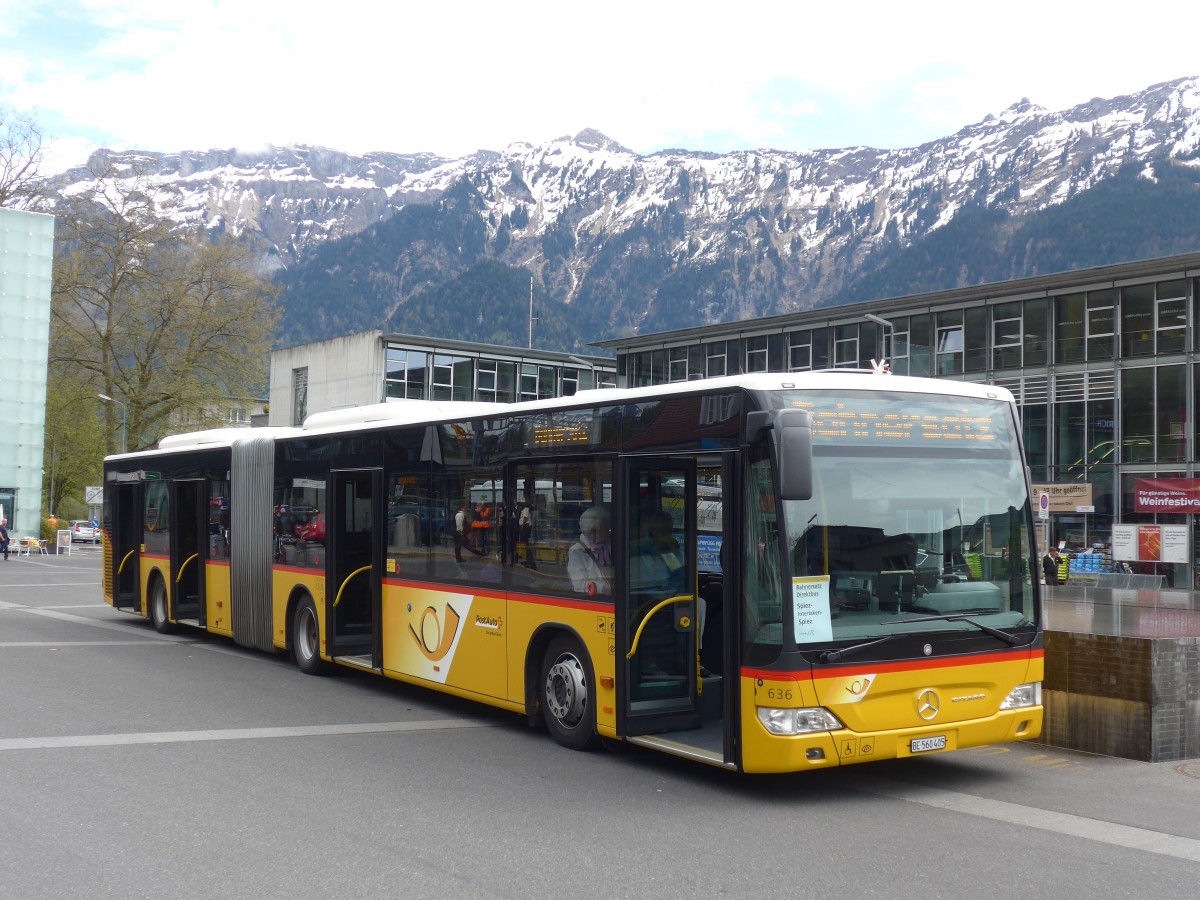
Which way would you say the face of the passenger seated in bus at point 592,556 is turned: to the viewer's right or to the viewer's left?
to the viewer's right

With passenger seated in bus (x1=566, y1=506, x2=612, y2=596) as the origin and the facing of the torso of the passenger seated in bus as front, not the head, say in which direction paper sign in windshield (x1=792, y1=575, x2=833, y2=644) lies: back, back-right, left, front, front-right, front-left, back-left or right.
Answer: front

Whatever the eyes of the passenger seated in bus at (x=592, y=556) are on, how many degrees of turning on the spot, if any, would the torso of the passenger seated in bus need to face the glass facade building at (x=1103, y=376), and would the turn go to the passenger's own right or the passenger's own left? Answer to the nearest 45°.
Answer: approximately 90° to the passenger's own left

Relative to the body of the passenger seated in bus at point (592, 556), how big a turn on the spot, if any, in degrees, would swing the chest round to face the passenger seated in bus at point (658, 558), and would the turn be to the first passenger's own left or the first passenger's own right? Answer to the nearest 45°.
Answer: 0° — they already face them

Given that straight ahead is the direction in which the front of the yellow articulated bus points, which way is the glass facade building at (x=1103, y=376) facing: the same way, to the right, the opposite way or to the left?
to the right

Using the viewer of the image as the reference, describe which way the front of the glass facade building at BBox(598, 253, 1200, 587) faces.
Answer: facing the viewer and to the left of the viewer

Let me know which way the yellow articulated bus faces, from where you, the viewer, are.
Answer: facing the viewer and to the right of the viewer

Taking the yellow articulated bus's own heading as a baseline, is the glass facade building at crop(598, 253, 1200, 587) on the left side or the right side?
on its left

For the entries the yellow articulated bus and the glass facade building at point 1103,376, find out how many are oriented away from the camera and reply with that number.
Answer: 0

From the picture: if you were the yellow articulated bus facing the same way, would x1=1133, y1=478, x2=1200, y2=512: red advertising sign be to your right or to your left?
on your left

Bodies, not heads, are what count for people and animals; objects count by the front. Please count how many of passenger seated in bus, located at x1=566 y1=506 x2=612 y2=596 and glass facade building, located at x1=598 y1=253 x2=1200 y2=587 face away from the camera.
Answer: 0

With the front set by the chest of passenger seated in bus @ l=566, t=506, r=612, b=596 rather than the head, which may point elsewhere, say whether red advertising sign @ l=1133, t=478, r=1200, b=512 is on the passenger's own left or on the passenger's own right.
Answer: on the passenger's own left
